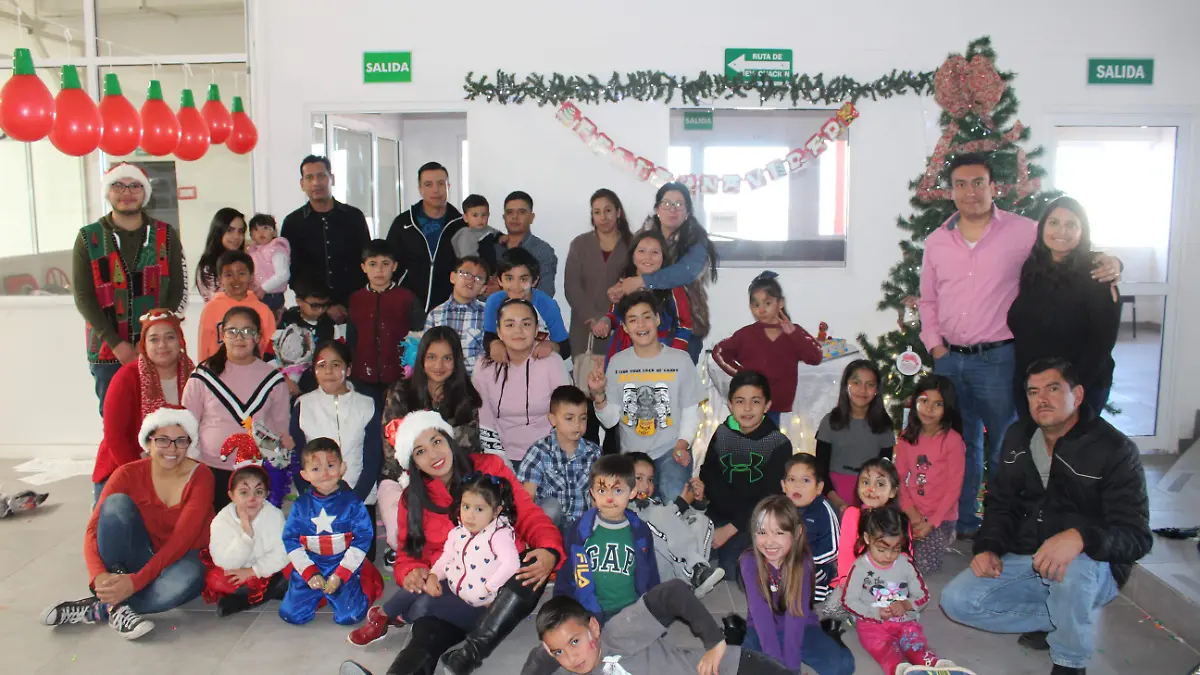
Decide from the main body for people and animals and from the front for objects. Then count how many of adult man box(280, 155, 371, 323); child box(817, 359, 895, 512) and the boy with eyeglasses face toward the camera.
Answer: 3

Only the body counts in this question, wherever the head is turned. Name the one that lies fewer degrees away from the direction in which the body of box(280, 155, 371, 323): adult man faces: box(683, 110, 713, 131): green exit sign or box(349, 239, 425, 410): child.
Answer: the child

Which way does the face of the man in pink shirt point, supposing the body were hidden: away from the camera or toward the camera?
toward the camera

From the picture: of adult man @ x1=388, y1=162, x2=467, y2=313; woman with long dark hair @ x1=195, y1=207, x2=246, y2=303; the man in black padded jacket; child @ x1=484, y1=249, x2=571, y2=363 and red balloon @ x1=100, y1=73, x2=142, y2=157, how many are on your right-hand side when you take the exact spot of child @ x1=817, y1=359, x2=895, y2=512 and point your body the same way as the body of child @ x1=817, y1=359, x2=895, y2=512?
4

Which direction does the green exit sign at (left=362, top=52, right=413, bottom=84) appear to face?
toward the camera

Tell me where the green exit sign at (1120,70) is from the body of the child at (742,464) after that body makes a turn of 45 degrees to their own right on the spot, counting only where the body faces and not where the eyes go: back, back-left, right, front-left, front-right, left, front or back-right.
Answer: back

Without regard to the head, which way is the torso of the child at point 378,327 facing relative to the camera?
toward the camera

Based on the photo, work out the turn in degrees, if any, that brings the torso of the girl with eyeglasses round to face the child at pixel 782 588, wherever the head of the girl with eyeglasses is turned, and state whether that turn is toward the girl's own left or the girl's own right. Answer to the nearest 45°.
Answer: approximately 45° to the girl's own left

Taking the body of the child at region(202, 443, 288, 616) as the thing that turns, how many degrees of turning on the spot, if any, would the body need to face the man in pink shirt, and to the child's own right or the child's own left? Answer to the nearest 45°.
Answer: approximately 90° to the child's own left

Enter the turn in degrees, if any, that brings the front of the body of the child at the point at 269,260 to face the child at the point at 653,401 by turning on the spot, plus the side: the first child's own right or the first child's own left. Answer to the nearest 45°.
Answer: approximately 90° to the first child's own left

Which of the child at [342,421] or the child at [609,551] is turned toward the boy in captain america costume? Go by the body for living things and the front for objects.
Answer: the child at [342,421]

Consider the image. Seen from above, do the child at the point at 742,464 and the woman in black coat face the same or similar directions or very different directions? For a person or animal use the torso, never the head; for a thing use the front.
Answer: same or similar directions

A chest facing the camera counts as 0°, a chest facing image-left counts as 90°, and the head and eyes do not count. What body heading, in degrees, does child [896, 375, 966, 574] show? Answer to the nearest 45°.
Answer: approximately 45°

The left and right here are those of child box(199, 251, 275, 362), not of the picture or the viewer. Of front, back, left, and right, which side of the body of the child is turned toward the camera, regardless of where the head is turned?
front

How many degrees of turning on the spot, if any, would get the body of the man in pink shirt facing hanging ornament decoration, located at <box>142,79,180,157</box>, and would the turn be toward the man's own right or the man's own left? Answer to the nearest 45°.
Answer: approximately 90° to the man's own right

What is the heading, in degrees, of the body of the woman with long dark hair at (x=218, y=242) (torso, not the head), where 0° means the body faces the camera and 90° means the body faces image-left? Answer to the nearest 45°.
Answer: approximately 315°

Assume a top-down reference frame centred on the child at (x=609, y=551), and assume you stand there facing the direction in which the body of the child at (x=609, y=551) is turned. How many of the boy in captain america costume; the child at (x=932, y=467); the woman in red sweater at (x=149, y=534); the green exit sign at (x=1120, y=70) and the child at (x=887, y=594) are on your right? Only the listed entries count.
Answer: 2
